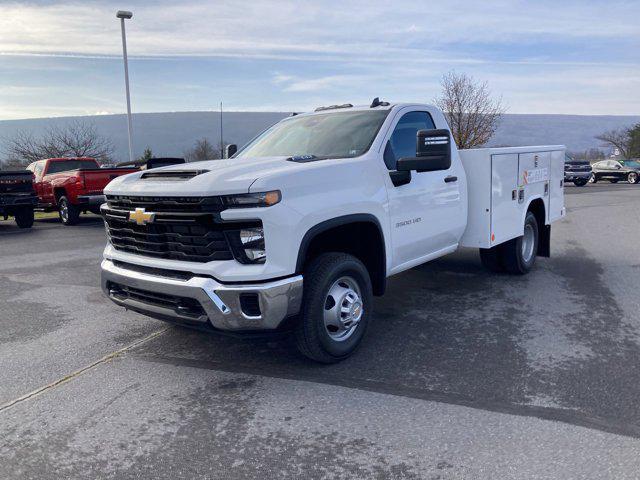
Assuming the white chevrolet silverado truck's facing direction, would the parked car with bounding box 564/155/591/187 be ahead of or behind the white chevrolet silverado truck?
behind

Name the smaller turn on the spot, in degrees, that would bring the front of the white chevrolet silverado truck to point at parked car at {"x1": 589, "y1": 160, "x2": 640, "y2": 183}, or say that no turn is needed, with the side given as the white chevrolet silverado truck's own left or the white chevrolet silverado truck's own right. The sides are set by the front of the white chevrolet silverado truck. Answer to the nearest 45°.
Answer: approximately 180°

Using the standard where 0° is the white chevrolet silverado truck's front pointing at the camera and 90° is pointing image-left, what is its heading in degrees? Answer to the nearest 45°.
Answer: approximately 45°

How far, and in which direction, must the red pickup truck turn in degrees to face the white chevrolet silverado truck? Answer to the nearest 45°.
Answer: approximately 135° to its left

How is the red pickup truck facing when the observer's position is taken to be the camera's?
facing away from the viewer and to the left of the viewer

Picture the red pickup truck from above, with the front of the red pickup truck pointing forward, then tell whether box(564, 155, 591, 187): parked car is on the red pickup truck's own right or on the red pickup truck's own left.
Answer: on the red pickup truck's own right

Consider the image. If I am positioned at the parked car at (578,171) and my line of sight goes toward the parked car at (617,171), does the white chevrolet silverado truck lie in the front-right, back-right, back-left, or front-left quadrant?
back-right

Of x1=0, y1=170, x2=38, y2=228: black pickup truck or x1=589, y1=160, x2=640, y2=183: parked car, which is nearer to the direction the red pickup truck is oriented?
the black pickup truck
